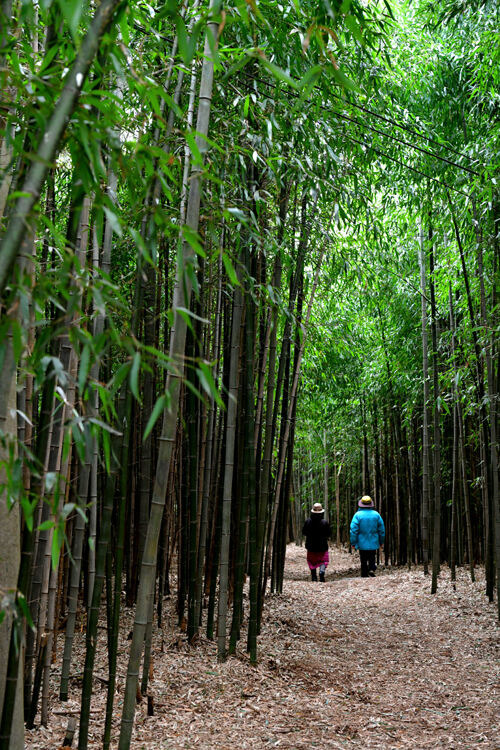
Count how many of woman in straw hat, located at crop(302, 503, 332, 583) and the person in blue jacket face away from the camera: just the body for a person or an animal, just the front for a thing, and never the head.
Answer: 2

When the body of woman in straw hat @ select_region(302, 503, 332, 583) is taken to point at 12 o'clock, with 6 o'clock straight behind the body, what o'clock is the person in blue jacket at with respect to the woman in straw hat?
The person in blue jacket is roughly at 2 o'clock from the woman in straw hat.

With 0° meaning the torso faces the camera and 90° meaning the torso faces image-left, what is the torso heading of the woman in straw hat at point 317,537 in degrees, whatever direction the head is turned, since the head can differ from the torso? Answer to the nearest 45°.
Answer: approximately 180°

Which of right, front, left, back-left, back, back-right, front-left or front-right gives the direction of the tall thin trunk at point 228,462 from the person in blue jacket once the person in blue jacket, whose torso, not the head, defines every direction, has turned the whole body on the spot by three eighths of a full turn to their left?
front-left

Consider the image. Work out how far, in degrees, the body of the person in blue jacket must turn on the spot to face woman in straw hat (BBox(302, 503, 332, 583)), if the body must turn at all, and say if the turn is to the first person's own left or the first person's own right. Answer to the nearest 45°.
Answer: approximately 135° to the first person's own left

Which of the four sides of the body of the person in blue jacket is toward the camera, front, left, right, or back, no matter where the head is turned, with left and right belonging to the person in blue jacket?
back

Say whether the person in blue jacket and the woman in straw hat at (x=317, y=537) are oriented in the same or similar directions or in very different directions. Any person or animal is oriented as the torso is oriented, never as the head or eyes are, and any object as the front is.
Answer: same or similar directions

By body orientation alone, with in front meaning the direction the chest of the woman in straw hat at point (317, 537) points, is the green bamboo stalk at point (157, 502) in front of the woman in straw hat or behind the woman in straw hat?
behind

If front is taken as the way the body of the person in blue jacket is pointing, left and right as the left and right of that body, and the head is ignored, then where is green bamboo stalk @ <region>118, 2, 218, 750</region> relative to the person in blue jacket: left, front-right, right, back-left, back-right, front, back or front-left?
back
